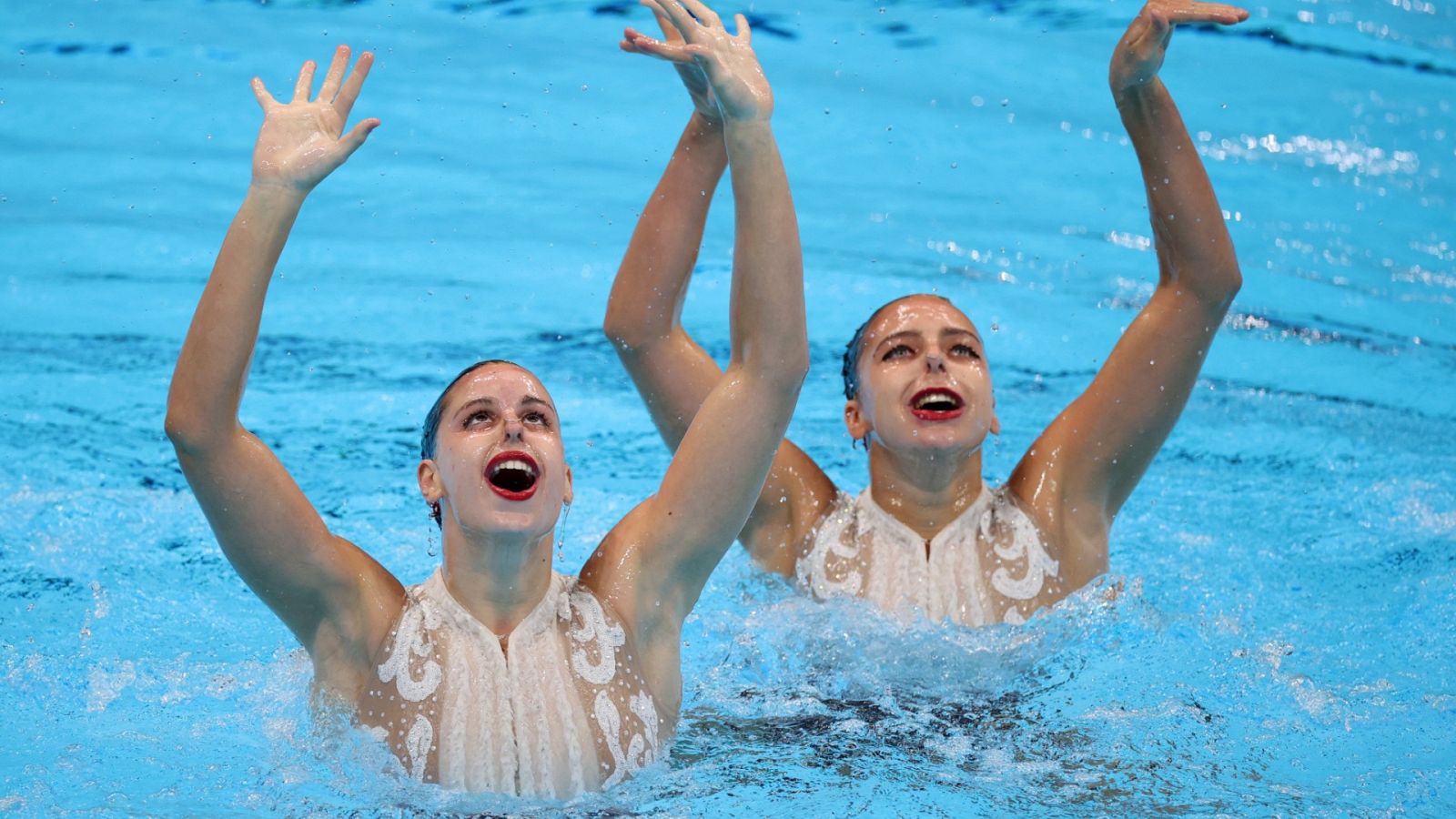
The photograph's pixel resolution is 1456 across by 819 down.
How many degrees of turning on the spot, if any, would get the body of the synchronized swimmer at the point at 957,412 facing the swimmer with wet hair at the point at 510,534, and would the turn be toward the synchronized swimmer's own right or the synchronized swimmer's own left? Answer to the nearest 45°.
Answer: approximately 45° to the synchronized swimmer's own right

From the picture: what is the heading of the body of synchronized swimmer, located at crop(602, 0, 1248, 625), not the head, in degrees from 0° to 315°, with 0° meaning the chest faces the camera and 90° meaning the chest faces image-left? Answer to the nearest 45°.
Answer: approximately 0°

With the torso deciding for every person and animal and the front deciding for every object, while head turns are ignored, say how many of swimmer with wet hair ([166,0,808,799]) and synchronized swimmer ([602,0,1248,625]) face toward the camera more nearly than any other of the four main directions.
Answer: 2

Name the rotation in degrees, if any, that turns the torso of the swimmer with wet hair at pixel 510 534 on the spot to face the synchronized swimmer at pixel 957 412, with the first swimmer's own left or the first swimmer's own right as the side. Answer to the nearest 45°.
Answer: approximately 135° to the first swimmer's own left

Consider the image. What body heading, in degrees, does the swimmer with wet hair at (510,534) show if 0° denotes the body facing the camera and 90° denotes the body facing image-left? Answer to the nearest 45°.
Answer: approximately 0°
